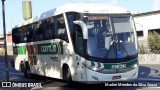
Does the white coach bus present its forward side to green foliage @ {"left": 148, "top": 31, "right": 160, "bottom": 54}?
no

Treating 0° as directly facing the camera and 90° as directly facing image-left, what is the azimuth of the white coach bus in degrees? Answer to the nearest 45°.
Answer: approximately 315°
